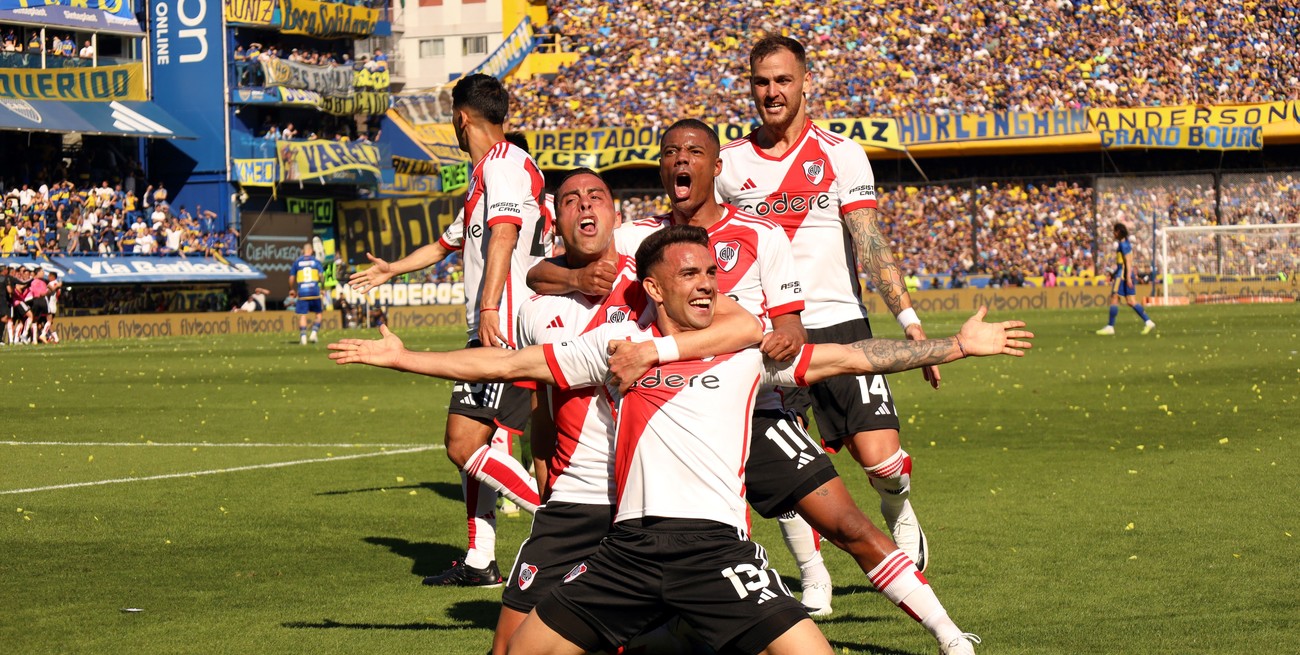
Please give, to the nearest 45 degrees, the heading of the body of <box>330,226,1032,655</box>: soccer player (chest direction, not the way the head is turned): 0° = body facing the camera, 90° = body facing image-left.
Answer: approximately 0°

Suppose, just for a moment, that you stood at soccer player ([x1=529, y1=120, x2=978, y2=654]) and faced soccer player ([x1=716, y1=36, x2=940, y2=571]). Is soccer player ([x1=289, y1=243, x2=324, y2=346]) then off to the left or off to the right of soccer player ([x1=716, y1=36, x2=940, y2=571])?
left

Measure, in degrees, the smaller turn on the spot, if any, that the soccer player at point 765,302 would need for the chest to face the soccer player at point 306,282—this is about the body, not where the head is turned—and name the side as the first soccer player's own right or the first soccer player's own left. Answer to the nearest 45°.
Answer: approximately 180°

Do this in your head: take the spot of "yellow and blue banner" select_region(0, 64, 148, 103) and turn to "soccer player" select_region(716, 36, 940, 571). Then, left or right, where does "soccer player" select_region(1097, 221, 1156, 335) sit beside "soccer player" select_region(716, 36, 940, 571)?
left

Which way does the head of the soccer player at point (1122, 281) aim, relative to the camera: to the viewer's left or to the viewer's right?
to the viewer's left

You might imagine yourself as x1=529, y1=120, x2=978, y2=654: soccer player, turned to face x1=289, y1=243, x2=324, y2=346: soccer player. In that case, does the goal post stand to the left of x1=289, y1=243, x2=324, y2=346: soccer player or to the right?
right
